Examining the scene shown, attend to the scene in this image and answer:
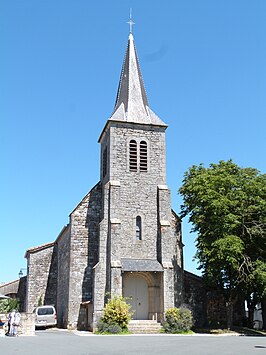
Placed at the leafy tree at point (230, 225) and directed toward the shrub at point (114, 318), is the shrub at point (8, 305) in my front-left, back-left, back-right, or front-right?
front-right

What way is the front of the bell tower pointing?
toward the camera

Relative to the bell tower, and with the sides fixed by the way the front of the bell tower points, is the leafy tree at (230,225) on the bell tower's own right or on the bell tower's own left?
on the bell tower's own left

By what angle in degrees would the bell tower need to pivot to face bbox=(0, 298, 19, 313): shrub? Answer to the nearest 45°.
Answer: approximately 135° to its right
